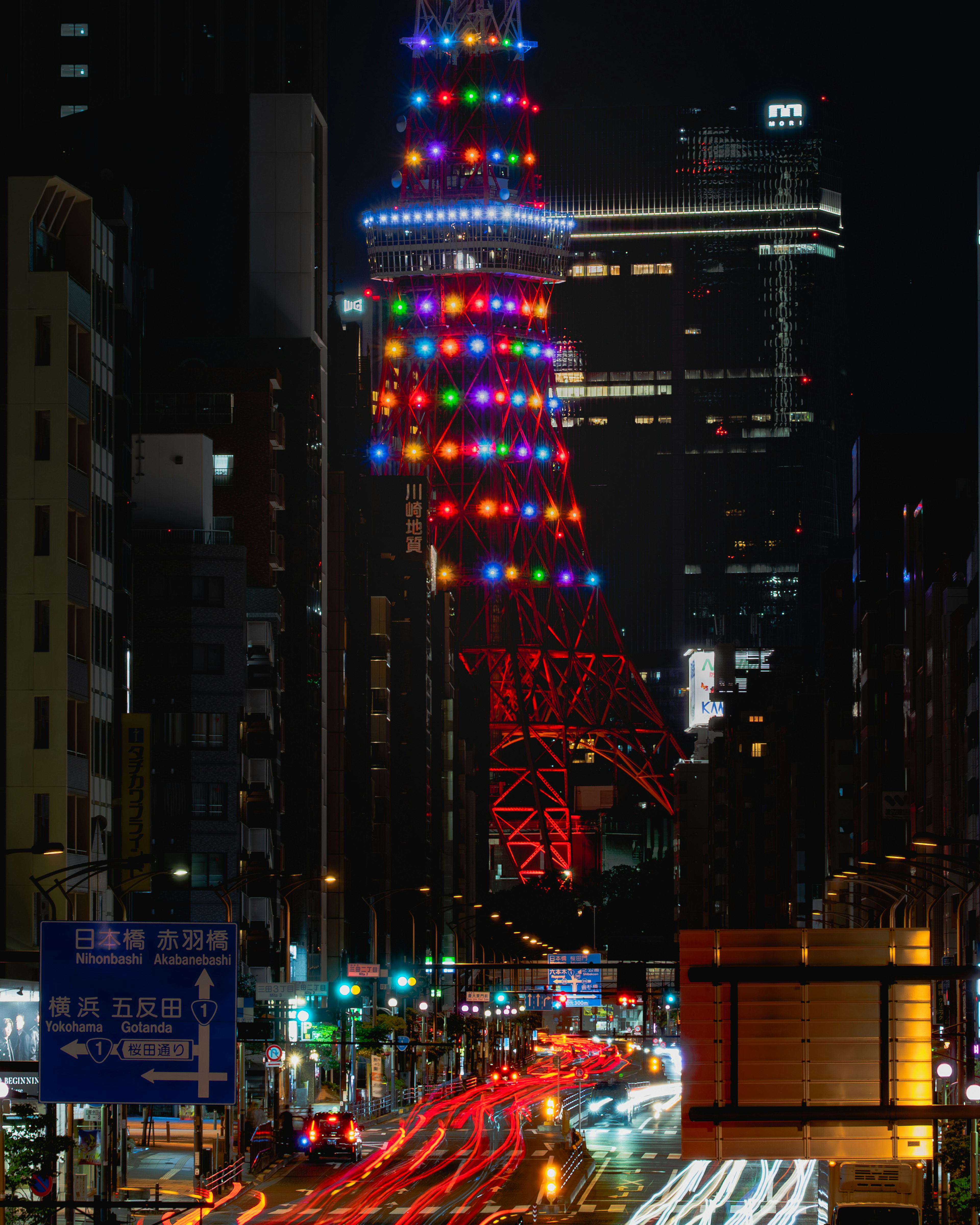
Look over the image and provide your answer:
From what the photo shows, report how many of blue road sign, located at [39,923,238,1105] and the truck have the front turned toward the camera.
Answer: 2

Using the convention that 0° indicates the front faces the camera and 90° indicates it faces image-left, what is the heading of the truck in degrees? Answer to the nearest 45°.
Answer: approximately 0°

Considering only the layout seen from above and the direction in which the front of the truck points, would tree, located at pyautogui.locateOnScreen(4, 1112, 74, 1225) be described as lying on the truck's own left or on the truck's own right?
on the truck's own right

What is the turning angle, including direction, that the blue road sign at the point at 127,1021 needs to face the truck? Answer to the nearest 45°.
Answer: approximately 135° to its left
